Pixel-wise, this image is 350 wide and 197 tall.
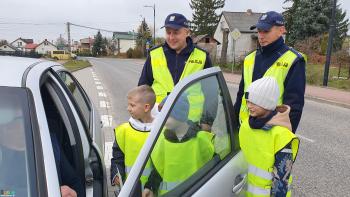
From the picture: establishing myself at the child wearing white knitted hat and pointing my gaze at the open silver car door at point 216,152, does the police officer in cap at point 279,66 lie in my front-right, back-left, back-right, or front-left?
back-right

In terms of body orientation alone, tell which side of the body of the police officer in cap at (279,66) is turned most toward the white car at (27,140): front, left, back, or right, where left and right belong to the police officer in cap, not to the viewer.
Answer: front

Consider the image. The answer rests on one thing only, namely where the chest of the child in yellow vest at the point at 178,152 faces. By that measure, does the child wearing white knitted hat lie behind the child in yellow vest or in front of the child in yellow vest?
behind

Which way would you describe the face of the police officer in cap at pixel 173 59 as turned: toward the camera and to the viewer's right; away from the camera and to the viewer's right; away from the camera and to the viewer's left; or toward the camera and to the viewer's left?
toward the camera and to the viewer's left

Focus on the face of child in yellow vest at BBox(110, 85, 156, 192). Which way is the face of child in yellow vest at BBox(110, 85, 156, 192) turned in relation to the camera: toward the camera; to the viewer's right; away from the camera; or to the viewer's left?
to the viewer's left

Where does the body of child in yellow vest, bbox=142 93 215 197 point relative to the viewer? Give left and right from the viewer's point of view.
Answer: facing the viewer and to the left of the viewer

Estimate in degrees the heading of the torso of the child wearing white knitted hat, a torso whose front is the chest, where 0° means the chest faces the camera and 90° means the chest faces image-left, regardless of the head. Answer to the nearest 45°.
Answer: approximately 45°

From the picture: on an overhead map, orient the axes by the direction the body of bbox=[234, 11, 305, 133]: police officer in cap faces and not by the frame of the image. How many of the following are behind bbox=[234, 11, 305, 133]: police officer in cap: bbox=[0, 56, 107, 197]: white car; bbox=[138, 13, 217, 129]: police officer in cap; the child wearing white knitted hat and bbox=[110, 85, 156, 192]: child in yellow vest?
0

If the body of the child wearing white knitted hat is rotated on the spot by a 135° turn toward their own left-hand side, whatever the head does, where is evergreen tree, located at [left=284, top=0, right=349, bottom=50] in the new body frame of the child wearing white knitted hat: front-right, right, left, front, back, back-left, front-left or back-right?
left

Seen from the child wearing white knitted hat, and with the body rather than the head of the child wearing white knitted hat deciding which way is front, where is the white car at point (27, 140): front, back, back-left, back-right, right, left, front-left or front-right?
front

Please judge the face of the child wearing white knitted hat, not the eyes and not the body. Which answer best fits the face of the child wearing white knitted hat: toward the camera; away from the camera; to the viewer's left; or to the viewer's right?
to the viewer's left

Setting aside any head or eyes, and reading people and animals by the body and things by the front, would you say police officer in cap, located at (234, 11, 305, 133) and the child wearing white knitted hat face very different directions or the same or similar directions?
same or similar directions
